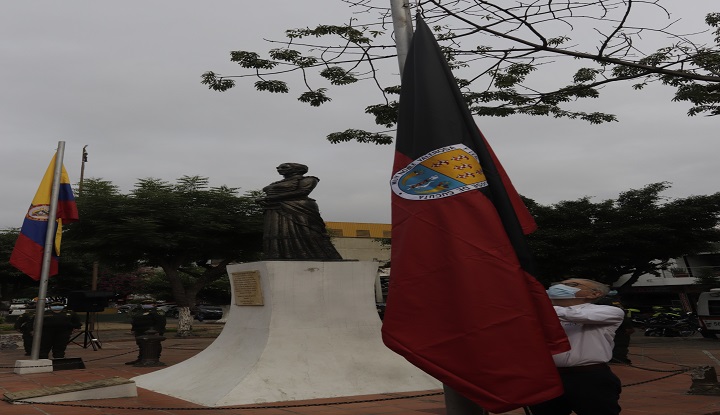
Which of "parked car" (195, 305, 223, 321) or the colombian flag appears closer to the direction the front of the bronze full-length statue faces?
the colombian flag

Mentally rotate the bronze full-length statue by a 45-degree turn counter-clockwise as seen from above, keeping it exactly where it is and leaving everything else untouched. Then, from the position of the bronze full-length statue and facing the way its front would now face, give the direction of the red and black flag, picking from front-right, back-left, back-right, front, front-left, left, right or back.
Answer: front

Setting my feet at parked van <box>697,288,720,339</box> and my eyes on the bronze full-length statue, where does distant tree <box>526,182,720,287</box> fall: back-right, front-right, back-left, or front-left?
back-right

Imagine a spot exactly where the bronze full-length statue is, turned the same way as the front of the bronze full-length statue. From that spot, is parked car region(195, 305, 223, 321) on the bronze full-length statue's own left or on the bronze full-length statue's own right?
on the bronze full-length statue's own right

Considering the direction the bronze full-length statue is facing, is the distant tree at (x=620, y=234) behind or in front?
behind

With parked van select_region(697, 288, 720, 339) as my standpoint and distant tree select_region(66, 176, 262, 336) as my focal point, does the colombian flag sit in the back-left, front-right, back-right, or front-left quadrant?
front-left

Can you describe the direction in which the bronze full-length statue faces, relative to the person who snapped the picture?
facing the viewer and to the left of the viewer

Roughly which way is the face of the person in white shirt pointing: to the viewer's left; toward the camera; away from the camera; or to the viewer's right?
to the viewer's left

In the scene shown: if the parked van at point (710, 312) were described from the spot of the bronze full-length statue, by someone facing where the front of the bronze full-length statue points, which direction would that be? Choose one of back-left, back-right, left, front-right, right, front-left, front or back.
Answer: back
